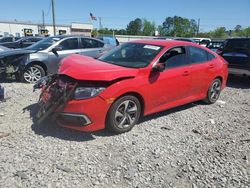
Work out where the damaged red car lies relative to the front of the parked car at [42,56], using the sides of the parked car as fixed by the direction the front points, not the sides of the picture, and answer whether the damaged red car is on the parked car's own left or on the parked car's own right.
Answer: on the parked car's own left

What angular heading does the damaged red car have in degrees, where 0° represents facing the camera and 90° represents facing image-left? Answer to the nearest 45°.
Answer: approximately 45°

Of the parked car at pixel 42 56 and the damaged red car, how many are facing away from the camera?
0

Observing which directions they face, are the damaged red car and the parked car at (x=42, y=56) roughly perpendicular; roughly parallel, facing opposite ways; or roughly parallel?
roughly parallel

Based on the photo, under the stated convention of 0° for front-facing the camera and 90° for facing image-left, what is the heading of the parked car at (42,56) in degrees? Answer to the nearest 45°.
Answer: approximately 45°

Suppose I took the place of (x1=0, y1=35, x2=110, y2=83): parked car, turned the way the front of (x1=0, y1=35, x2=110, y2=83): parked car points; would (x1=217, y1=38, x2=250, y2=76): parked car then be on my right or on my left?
on my left

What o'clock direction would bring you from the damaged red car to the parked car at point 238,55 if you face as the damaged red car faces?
The parked car is roughly at 6 o'clock from the damaged red car.

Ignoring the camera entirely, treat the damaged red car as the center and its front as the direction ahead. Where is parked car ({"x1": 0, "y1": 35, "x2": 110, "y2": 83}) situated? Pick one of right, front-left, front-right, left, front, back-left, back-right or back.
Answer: right
